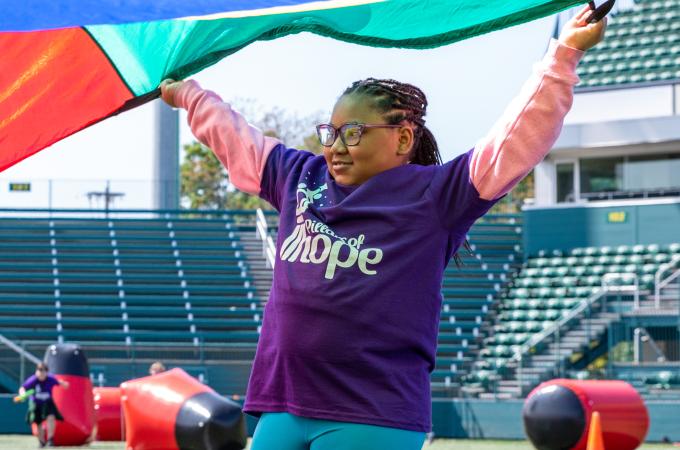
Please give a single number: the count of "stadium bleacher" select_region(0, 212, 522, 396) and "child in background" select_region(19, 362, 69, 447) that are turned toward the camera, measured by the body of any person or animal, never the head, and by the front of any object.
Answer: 2

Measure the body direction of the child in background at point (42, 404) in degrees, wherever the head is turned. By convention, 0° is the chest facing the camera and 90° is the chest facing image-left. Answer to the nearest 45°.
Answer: approximately 0°

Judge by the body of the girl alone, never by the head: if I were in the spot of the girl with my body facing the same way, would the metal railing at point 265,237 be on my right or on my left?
on my right

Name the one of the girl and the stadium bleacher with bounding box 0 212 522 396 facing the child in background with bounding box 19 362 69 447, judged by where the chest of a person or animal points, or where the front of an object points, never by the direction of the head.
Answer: the stadium bleacher

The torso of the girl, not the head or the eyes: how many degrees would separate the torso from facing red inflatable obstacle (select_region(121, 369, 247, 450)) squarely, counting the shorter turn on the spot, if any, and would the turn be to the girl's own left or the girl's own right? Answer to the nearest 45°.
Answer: approximately 135° to the girl's own right

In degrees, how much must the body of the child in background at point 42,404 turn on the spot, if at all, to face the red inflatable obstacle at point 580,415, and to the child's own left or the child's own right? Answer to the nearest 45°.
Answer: approximately 45° to the child's own left

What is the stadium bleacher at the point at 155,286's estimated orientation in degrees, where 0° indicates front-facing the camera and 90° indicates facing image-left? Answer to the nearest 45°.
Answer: approximately 0°

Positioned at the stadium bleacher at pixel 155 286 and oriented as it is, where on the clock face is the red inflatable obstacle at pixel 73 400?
The red inflatable obstacle is roughly at 12 o'clock from the stadium bleacher.

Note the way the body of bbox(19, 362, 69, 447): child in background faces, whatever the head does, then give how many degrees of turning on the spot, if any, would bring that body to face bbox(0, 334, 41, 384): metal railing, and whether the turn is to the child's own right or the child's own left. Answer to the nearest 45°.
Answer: approximately 180°
